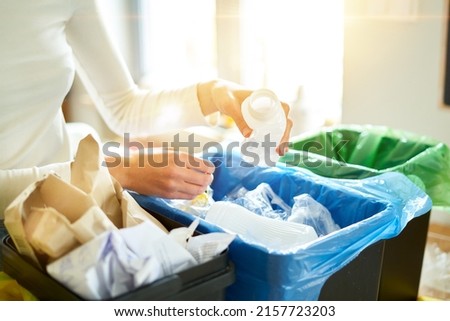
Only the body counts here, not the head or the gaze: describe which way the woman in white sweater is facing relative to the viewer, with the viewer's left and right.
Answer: facing the viewer and to the right of the viewer

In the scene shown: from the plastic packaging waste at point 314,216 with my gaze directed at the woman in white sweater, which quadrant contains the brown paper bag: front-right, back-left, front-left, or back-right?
front-left
